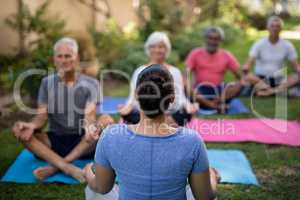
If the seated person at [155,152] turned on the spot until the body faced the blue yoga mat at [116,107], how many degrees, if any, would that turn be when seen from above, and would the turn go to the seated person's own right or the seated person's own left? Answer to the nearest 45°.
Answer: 0° — they already face it

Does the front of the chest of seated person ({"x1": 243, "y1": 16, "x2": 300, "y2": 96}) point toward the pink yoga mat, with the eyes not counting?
yes

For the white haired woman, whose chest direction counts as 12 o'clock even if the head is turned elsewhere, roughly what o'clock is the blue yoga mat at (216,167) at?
The blue yoga mat is roughly at 11 o'clock from the white haired woman.

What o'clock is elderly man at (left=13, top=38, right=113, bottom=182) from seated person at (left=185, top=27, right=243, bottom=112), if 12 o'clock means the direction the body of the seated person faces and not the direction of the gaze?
The elderly man is roughly at 1 o'clock from the seated person.

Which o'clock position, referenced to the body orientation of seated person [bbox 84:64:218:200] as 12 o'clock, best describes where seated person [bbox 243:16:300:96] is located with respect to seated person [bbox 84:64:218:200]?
seated person [bbox 243:16:300:96] is roughly at 1 o'clock from seated person [bbox 84:64:218:200].

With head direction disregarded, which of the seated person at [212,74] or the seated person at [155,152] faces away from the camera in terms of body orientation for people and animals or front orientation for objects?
the seated person at [155,152]

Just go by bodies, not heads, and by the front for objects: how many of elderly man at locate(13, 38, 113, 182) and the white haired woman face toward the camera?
2

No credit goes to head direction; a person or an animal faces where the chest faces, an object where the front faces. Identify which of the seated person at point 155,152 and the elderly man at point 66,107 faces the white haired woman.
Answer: the seated person

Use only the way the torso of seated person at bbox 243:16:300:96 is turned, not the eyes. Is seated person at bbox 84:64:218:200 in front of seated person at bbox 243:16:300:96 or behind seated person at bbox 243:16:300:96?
in front

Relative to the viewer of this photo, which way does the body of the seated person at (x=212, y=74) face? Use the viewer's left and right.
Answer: facing the viewer

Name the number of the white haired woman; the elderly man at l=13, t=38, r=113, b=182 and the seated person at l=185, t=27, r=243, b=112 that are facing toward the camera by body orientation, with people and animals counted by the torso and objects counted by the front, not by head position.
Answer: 3

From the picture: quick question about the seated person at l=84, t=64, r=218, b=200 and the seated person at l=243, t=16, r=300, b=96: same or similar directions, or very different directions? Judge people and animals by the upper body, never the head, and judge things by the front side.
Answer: very different directions

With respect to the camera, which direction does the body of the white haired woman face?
toward the camera

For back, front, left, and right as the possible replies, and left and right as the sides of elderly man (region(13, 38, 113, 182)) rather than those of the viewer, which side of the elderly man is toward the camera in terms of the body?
front

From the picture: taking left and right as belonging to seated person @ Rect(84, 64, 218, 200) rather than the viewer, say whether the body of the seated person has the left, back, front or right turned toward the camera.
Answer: back

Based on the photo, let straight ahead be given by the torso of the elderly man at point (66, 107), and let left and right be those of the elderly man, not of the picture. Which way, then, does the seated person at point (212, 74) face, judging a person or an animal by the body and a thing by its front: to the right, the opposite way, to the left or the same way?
the same way

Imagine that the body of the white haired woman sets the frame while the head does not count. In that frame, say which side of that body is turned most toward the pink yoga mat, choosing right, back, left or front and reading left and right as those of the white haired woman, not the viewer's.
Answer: left
